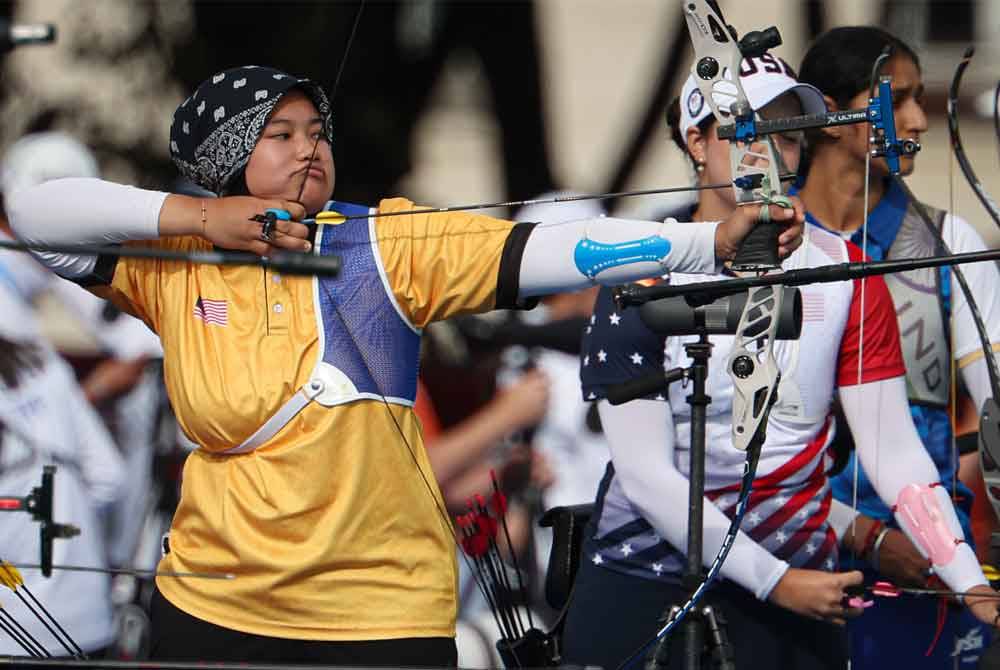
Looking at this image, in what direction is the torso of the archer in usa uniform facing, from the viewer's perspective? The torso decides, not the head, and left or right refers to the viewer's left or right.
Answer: facing the viewer and to the right of the viewer

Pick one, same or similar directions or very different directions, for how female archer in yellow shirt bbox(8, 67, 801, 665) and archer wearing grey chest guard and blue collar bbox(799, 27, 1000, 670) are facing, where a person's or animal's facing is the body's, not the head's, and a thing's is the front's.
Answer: same or similar directions

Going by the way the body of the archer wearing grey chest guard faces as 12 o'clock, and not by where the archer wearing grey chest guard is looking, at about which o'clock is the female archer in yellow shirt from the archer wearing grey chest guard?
The female archer in yellow shirt is roughly at 3 o'clock from the archer wearing grey chest guard.

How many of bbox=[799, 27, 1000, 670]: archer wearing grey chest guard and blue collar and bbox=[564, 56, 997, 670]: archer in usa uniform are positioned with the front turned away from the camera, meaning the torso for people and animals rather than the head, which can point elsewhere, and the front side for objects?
0

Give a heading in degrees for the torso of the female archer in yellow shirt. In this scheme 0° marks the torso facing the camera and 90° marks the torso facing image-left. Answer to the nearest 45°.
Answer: approximately 0°

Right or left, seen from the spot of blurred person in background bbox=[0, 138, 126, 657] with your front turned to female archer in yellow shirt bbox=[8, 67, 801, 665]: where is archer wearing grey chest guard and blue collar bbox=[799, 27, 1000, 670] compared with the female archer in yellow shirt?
left

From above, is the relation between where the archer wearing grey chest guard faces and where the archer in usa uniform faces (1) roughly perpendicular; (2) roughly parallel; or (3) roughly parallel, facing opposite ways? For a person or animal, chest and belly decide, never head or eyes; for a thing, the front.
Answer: roughly parallel
